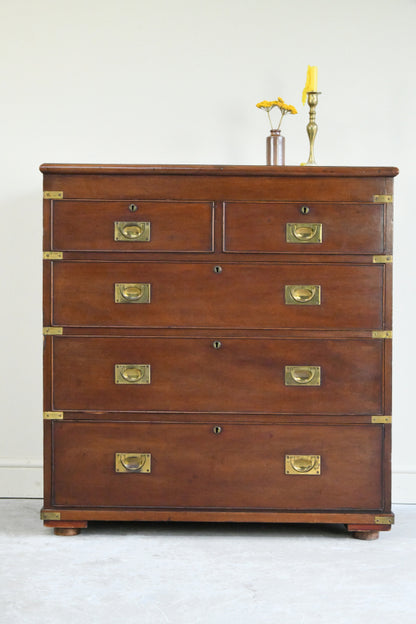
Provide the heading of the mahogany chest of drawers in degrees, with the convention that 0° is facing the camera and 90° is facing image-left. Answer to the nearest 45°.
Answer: approximately 0°
